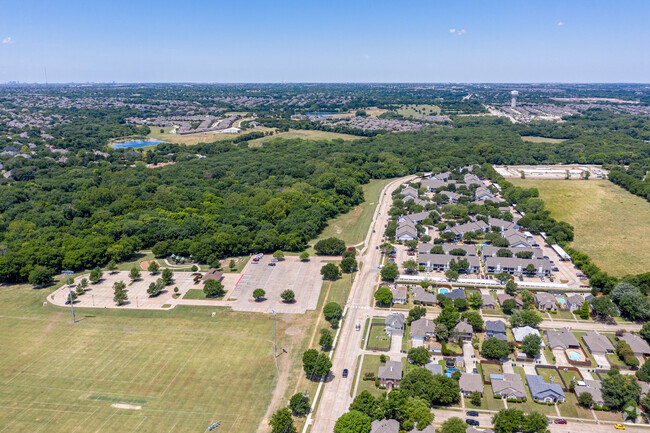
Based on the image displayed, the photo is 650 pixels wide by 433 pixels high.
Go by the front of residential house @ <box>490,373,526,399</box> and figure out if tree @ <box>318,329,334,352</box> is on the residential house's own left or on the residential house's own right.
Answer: on the residential house's own right

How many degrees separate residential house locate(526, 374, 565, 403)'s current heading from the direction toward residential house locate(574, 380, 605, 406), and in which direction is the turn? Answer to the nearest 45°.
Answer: approximately 135° to its left

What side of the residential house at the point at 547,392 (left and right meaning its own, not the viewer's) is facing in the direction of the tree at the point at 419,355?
right

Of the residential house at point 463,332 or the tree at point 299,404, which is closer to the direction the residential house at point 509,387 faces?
the tree

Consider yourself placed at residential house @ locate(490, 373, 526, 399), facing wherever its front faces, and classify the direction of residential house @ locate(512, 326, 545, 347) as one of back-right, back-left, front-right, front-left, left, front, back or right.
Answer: back

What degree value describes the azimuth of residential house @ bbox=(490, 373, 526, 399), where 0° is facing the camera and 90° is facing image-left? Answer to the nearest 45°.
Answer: approximately 0°

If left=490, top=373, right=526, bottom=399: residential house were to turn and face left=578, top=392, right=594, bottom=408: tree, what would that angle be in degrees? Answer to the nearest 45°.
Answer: approximately 90° to its left

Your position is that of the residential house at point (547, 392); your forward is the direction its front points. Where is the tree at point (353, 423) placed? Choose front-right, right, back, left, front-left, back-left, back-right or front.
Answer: front-right
